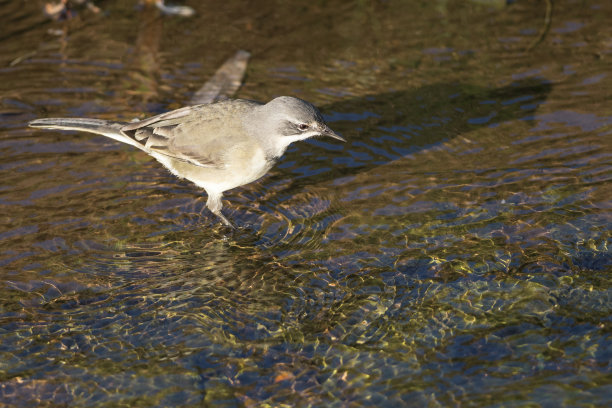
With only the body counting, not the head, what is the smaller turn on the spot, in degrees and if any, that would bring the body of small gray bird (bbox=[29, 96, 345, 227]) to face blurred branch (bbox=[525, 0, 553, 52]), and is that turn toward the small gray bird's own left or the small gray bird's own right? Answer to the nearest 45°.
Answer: approximately 45° to the small gray bird's own left

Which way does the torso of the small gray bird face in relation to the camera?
to the viewer's right
